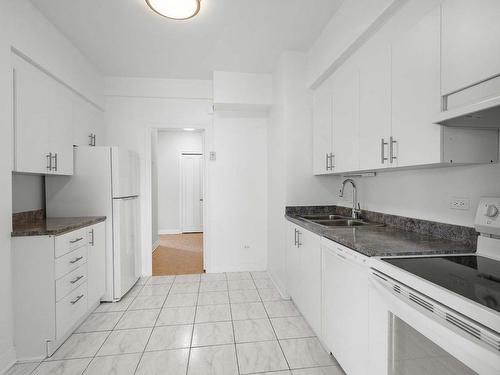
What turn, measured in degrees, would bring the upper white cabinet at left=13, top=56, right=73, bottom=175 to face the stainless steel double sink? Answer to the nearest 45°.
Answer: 0° — it already faces it

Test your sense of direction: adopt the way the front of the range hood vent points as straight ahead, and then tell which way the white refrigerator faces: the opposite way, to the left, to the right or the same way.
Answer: the opposite way

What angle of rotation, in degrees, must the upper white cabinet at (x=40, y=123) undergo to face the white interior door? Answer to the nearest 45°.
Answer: approximately 90° to its left

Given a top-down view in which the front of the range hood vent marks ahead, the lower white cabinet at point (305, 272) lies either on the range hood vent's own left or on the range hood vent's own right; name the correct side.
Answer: on the range hood vent's own right

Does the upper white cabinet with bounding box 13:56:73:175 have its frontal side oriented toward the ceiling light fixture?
yes

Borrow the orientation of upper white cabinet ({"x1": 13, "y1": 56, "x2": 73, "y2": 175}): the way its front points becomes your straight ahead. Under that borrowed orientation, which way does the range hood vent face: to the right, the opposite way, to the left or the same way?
the opposite way

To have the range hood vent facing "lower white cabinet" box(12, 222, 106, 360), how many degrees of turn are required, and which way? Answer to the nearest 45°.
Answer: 0° — it already faces it
